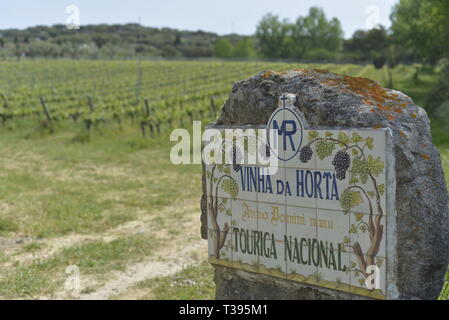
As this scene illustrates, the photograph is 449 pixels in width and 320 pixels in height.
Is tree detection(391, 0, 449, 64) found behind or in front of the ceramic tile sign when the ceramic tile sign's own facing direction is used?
behind

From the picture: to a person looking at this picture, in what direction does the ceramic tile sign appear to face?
facing the viewer and to the left of the viewer
